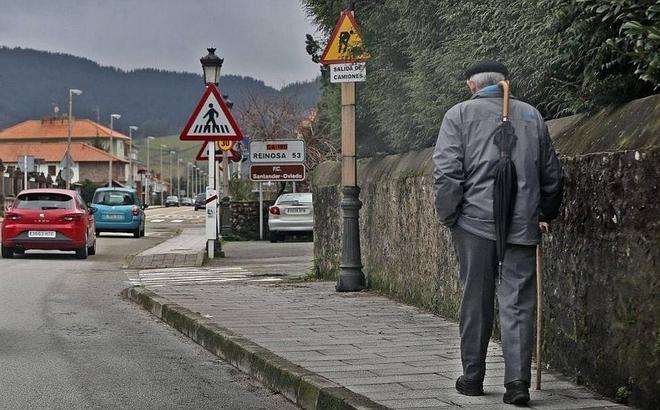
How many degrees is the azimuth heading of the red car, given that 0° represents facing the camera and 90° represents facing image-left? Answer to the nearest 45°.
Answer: approximately 180°

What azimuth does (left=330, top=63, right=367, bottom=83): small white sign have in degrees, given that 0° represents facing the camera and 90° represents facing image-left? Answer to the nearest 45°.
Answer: approximately 0°

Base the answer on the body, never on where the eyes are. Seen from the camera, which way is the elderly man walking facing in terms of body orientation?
away from the camera

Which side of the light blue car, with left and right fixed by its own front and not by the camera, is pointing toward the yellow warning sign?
back

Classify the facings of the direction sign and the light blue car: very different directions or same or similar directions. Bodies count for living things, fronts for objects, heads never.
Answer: very different directions

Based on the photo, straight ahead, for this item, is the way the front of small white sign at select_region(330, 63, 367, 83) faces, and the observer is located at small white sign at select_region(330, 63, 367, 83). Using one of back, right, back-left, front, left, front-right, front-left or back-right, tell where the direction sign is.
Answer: back

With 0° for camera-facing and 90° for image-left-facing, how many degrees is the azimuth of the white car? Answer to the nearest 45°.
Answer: approximately 180°

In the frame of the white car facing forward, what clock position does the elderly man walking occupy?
The elderly man walking is roughly at 6 o'clock from the white car.

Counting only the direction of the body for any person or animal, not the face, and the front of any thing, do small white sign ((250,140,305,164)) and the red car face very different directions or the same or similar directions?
very different directions

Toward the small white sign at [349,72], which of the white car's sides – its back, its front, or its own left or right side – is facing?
back

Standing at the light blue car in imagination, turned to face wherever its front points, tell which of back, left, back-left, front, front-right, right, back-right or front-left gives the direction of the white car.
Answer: back-right

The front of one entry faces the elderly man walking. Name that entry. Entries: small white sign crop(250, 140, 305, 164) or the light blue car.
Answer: the small white sign

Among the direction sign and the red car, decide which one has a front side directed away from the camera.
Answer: the red car

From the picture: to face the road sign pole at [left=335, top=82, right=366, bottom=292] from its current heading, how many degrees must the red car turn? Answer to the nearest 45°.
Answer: approximately 180°

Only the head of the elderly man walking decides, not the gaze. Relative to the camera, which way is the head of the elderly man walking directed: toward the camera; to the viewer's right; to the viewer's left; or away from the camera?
away from the camera
